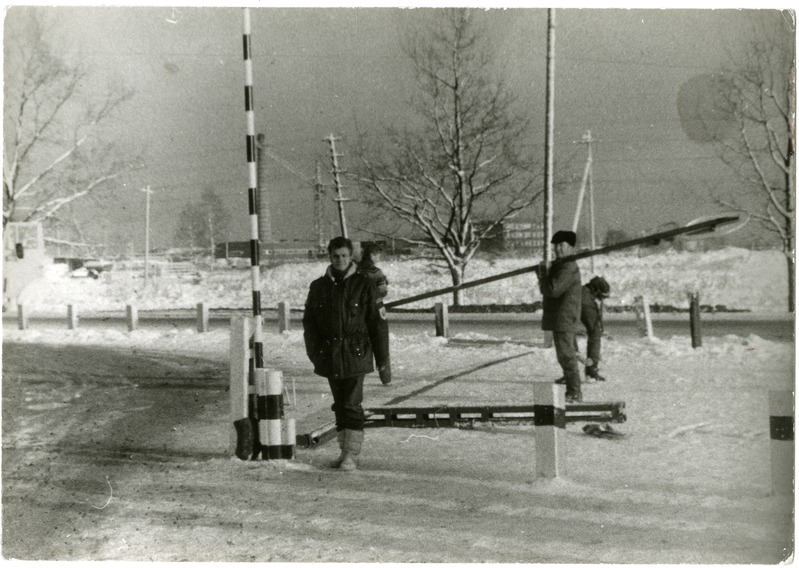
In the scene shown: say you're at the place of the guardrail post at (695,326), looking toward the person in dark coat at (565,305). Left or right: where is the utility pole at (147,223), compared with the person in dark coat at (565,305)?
right

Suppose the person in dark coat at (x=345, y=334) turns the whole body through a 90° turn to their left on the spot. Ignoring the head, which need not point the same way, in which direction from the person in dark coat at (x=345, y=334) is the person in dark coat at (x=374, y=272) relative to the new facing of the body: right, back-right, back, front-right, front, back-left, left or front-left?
left

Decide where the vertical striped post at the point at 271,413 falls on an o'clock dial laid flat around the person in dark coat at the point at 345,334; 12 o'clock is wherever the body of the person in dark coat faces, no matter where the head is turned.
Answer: The vertical striped post is roughly at 4 o'clock from the person in dark coat.

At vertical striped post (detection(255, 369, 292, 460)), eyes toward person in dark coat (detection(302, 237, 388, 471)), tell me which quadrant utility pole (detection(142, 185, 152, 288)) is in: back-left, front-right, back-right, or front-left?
back-left

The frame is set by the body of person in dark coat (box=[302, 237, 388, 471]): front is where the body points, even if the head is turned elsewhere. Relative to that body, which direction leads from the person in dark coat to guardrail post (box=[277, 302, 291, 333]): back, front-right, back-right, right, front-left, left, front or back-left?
back

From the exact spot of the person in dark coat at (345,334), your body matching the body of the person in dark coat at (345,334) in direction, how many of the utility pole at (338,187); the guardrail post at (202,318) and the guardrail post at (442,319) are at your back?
3

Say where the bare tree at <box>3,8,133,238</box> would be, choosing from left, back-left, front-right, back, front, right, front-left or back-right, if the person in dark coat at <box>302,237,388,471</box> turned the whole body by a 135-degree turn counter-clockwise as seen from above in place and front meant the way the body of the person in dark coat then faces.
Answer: left

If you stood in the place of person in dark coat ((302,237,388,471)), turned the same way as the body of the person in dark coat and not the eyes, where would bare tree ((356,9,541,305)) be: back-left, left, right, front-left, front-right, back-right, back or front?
back

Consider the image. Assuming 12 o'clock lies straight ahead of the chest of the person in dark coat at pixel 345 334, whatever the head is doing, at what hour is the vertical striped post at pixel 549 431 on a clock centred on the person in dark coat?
The vertical striped post is roughly at 10 o'clock from the person in dark coat.

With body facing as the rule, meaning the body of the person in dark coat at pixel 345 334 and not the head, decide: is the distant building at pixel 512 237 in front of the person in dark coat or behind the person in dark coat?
behind

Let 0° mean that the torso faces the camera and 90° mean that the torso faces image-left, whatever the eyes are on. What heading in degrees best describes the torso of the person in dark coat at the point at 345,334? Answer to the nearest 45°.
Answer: approximately 0°

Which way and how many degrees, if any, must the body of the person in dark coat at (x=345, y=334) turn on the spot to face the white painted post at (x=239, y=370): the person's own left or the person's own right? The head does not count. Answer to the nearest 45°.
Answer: approximately 135° to the person's own right

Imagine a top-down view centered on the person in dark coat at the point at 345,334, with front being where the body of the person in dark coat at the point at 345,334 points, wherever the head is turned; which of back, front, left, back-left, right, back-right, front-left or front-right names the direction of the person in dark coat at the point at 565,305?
back-left

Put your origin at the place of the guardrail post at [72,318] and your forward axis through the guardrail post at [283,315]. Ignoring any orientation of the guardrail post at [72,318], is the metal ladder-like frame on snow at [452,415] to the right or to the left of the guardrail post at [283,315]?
right

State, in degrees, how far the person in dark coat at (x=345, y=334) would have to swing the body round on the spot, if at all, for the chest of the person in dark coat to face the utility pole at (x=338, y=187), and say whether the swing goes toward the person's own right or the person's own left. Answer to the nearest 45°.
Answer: approximately 180°
